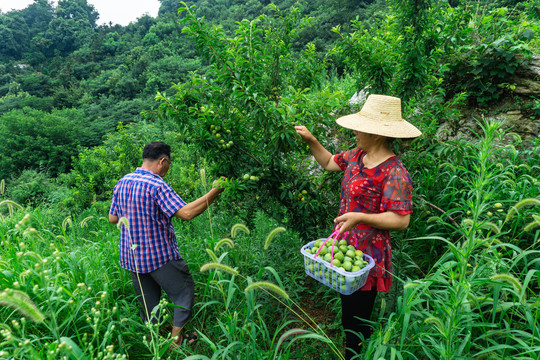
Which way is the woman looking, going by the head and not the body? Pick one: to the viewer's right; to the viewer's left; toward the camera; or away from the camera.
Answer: to the viewer's left

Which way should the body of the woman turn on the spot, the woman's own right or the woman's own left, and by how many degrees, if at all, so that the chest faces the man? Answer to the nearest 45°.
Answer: approximately 45° to the woman's own right

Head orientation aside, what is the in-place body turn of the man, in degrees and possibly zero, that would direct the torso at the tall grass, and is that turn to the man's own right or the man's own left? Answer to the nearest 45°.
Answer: approximately 90° to the man's own right

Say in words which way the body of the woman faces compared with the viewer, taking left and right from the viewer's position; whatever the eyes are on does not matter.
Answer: facing the viewer and to the left of the viewer

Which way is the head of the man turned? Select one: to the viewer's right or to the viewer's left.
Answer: to the viewer's right

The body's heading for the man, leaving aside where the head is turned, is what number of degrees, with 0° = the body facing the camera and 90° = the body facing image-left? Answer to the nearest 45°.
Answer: approximately 225°

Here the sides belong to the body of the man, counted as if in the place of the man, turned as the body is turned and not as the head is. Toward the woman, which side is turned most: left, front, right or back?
right
